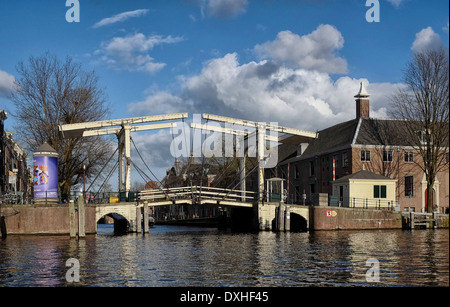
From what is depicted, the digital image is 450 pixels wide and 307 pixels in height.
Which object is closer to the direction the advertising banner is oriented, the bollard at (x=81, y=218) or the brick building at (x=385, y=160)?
the bollard

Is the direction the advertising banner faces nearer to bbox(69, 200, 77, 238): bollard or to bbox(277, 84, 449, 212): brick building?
the bollard

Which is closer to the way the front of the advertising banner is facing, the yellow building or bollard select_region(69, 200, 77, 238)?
the bollard

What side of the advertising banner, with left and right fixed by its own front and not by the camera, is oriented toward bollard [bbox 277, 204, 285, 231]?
left

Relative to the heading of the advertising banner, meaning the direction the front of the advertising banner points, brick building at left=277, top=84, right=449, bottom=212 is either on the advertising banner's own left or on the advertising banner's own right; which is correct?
on the advertising banner's own left

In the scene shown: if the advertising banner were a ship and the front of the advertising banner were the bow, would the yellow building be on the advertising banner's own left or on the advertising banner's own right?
on the advertising banner's own left

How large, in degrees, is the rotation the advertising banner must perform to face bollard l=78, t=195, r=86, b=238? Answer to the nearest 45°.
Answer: approximately 45° to its left

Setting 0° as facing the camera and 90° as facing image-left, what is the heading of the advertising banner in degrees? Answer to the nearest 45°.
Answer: approximately 0°

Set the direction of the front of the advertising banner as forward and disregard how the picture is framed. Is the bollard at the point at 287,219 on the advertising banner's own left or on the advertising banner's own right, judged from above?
on the advertising banner's own left
